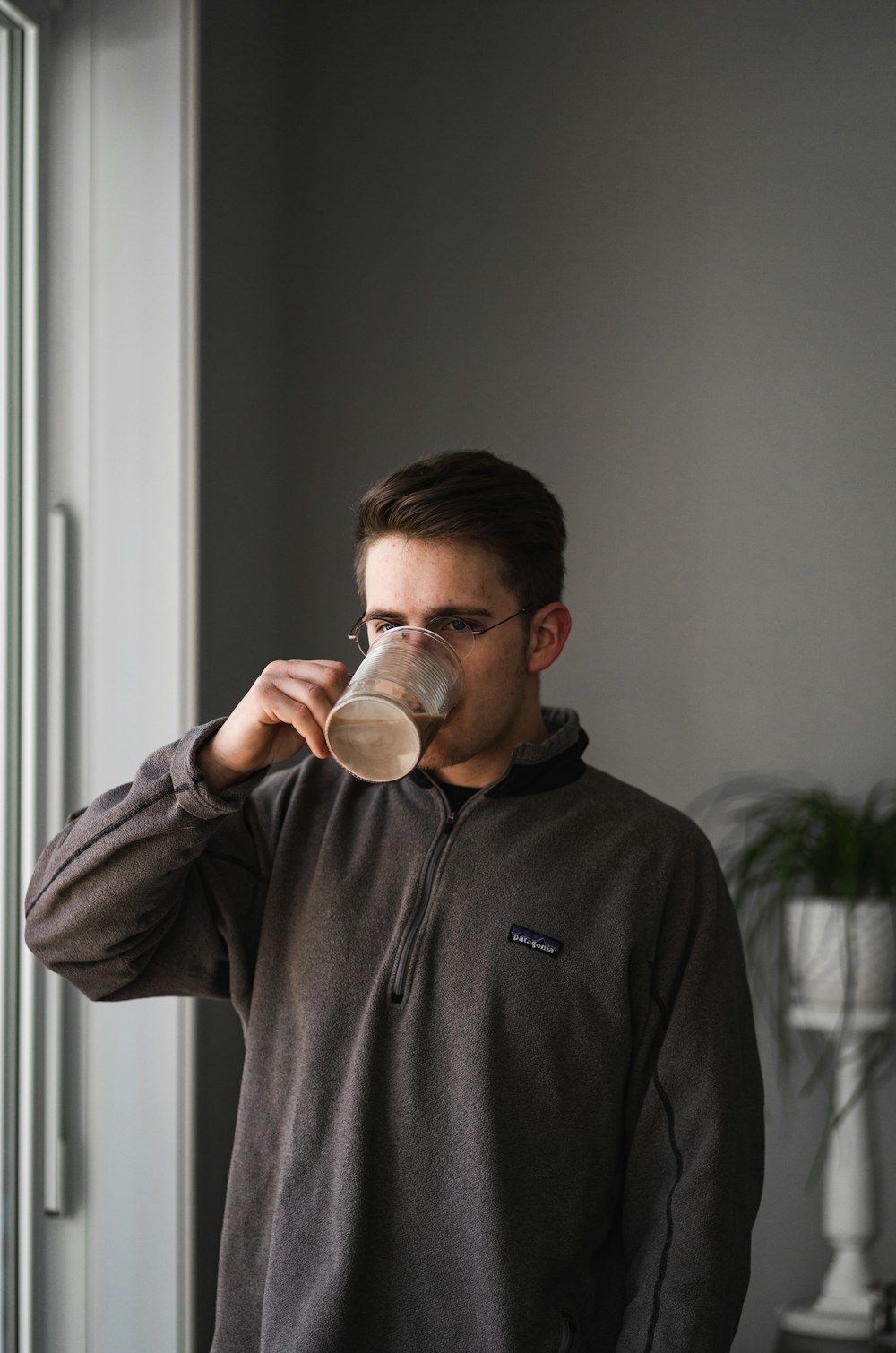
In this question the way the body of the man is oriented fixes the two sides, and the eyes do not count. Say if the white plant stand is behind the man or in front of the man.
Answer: behind

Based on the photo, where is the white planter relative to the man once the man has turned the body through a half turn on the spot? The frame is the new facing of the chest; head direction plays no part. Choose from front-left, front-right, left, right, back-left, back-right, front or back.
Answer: front

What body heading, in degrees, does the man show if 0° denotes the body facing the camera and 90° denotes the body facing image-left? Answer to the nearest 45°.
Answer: approximately 45°

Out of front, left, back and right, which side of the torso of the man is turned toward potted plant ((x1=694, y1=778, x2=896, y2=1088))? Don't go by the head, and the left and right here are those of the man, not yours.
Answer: back
